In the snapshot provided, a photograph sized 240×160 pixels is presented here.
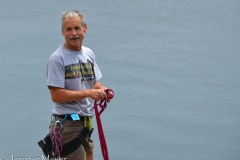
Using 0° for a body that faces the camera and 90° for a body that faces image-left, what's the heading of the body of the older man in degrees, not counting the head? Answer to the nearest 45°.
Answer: approximately 315°
